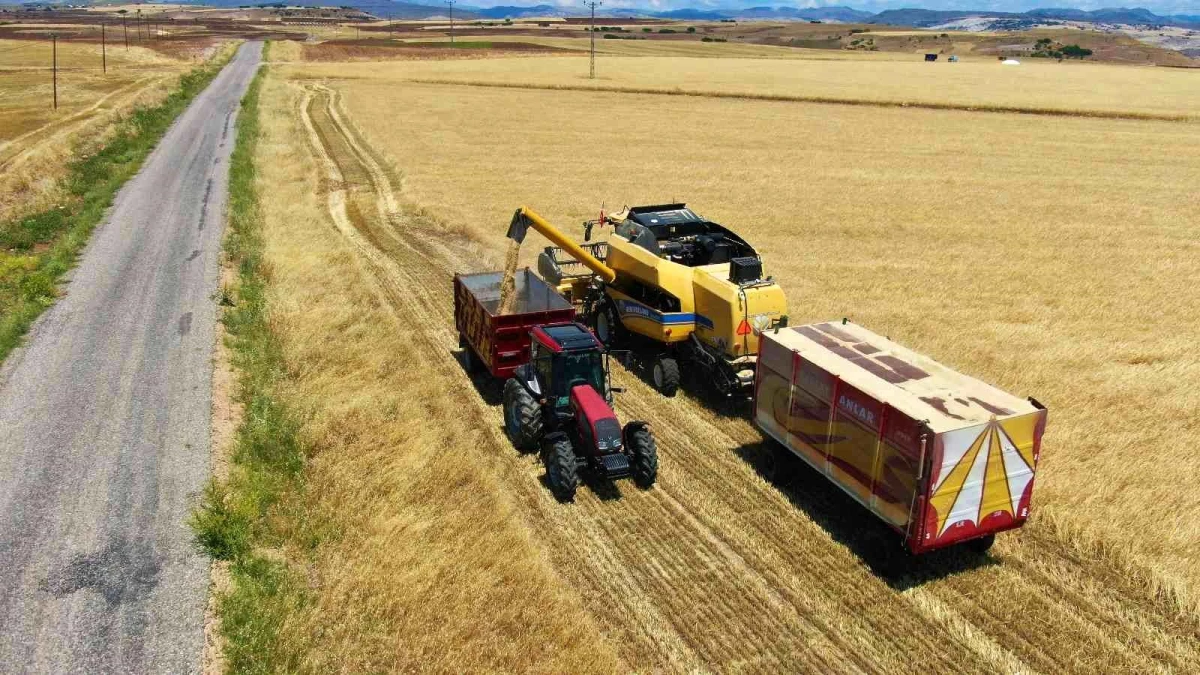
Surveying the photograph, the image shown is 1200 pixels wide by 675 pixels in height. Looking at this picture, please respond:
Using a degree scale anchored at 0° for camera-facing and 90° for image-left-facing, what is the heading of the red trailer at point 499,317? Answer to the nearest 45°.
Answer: approximately 315°

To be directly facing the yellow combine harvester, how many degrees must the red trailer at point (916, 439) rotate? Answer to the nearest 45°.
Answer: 0° — it already faces it

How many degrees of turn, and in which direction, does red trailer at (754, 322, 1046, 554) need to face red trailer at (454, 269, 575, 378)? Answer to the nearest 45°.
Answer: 0° — it already faces it

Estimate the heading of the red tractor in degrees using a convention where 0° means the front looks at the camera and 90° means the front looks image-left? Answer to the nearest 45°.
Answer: approximately 315°

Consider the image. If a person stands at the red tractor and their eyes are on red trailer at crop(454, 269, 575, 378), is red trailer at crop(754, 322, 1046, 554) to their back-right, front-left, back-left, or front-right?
back-right

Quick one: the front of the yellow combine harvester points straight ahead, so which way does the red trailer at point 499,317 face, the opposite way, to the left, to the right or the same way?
the opposite way

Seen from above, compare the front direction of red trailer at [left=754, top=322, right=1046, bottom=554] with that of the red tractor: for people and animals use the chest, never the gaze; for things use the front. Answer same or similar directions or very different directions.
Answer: very different directions

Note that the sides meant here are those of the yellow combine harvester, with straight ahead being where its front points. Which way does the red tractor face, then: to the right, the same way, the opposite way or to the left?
the opposite way

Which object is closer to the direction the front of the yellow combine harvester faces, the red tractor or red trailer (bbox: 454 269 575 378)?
the red trailer

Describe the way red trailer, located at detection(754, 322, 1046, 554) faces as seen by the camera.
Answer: facing away from the viewer and to the left of the viewer

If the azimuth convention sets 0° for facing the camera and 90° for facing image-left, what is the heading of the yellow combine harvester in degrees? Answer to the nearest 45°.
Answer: approximately 135°
